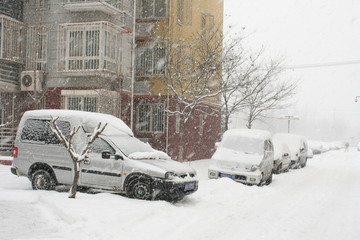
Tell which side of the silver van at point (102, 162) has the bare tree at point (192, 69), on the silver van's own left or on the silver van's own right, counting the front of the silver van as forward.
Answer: on the silver van's own left

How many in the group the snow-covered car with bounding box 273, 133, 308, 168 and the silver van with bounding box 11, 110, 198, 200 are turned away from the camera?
0

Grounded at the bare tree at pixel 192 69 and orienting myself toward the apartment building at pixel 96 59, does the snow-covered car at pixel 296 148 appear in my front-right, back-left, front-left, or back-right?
back-right

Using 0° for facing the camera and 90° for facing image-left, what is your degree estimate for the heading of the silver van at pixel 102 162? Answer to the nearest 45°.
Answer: approximately 315°

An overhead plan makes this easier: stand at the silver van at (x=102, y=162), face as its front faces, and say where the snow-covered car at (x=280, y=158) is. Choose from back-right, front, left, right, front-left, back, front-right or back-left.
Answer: left

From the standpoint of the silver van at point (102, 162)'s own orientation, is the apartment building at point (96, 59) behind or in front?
behind

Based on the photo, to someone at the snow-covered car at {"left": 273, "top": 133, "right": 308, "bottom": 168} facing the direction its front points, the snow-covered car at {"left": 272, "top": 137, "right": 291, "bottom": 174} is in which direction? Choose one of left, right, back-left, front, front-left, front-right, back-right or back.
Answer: front-left
